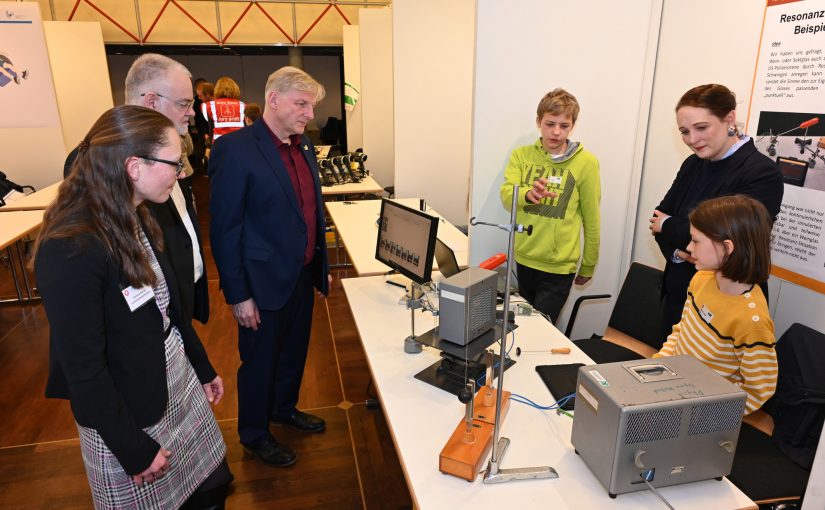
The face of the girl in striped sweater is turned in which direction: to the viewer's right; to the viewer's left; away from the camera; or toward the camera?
to the viewer's left

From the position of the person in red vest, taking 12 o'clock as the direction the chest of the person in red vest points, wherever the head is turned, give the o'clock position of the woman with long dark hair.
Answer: The woman with long dark hair is roughly at 6 o'clock from the person in red vest.

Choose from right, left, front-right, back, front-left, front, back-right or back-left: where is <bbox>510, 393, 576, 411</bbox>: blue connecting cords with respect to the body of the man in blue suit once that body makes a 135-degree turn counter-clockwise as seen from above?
back-right

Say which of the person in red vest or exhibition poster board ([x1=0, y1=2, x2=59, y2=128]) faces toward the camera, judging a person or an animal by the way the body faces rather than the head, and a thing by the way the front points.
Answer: the exhibition poster board

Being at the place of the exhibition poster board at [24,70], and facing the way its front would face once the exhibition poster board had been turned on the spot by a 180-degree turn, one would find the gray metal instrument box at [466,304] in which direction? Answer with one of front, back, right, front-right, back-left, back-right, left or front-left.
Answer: back

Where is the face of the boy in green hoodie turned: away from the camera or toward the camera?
toward the camera

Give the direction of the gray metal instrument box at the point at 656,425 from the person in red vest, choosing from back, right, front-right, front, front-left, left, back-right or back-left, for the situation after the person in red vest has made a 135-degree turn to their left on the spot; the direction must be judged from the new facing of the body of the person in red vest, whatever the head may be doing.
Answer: front-left

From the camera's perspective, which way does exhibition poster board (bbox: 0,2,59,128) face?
toward the camera

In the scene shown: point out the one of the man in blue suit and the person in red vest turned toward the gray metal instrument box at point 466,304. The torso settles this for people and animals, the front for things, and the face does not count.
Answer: the man in blue suit

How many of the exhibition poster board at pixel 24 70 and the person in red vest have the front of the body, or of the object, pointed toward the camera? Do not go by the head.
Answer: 1

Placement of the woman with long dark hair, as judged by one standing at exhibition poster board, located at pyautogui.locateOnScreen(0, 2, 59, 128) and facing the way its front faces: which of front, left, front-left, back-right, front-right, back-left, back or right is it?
front

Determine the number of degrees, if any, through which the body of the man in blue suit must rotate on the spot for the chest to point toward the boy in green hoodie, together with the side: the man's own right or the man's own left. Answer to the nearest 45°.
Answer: approximately 45° to the man's own left

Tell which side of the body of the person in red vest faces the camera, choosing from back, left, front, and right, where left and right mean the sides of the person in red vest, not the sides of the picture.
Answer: back

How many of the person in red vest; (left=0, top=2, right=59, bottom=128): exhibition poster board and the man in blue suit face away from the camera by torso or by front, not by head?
1

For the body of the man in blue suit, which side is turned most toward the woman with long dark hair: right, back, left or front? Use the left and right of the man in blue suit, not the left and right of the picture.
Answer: right

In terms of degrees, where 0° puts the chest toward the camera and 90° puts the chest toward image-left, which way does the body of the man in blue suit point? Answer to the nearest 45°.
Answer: approximately 315°

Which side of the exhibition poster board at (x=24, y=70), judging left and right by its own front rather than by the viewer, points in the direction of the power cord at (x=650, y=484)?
front

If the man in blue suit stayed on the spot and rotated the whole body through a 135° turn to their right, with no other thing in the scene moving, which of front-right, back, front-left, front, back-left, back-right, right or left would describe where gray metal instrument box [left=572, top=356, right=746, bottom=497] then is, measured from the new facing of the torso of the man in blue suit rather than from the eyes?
back-left

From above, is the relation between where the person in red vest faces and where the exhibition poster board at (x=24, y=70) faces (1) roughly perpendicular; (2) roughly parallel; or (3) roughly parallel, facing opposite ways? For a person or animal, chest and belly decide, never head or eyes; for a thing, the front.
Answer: roughly parallel, facing opposite ways

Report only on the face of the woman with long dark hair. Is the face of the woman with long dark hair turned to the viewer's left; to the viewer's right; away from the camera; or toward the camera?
to the viewer's right
